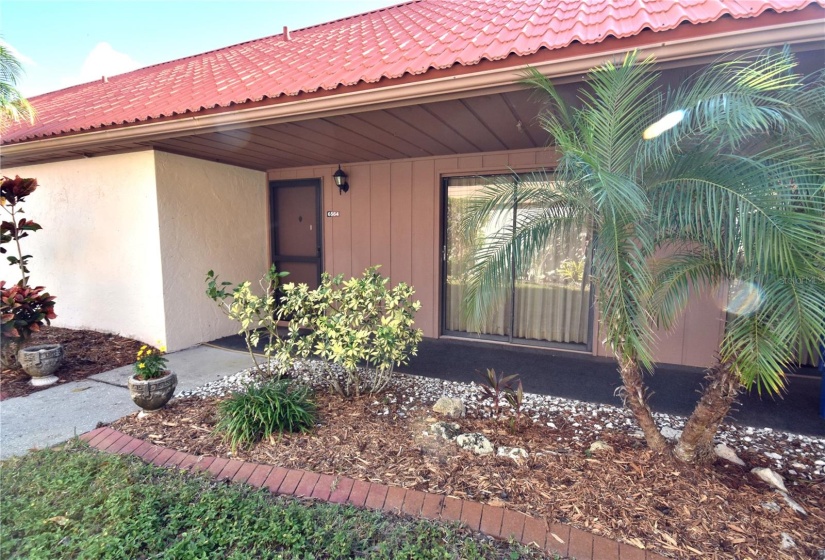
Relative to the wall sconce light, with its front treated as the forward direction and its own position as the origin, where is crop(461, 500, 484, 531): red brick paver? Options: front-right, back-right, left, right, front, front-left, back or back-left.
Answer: front-left

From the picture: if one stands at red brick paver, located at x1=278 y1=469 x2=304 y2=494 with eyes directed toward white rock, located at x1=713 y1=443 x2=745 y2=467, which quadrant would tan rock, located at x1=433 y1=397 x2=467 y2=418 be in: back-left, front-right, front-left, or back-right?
front-left

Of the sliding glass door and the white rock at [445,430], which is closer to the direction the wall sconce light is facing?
the white rock

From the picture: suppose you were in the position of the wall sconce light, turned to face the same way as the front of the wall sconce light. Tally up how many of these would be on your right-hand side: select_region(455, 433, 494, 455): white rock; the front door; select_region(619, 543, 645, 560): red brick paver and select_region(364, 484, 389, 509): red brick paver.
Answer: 1

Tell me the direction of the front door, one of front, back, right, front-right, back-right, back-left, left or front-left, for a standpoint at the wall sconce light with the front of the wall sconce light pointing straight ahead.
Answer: right

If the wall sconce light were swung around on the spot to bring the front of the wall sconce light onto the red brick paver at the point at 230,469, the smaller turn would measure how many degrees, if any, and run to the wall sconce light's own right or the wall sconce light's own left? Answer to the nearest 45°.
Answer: approximately 45° to the wall sconce light's own left

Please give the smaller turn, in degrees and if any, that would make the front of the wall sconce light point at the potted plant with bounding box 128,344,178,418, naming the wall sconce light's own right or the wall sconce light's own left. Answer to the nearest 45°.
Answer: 0° — it already faces it

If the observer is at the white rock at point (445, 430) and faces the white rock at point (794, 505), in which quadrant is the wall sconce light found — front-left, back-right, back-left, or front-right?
back-left

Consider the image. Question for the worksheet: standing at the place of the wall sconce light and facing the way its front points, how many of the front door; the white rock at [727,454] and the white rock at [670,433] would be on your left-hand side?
2

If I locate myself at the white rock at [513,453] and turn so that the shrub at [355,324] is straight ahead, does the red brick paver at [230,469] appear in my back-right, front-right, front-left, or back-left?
front-left

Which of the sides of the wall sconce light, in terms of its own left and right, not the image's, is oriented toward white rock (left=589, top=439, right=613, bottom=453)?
left

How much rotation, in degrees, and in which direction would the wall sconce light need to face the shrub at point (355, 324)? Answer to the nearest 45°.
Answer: approximately 45° to its left

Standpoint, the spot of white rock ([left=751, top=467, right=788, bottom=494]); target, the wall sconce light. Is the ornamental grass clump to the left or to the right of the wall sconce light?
left

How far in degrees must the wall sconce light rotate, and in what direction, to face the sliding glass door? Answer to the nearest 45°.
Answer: approximately 90° to its left

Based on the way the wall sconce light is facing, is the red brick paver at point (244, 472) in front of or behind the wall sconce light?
in front

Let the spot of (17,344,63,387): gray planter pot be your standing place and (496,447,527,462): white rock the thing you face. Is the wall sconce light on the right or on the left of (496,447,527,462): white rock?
left

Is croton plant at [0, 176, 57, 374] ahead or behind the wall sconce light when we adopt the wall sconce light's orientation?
ahead
